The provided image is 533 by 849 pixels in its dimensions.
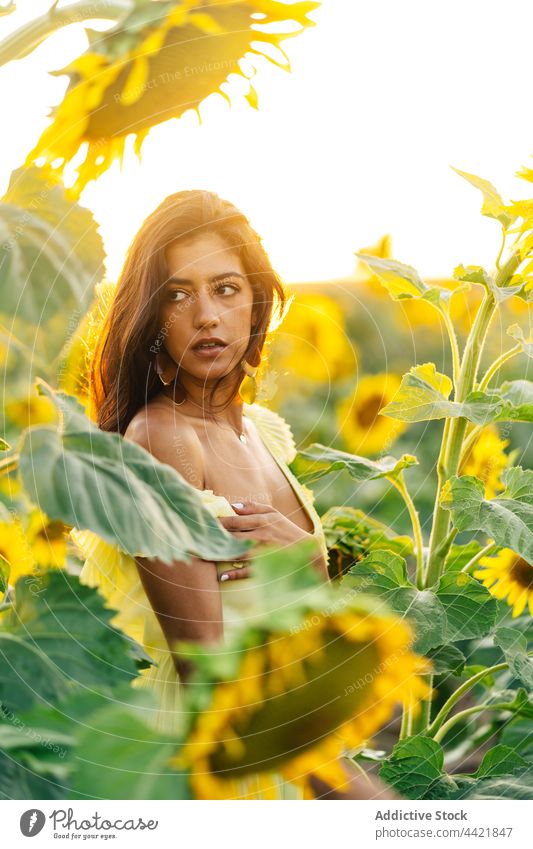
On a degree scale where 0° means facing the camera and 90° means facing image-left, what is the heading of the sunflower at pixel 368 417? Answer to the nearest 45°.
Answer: approximately 0°

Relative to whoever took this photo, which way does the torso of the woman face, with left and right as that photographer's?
facing the viewer and to the right of the viewer
